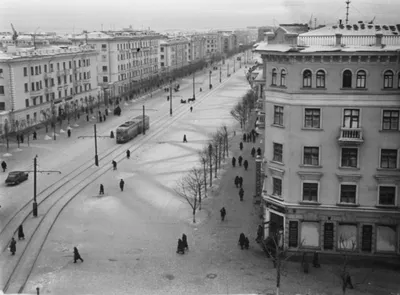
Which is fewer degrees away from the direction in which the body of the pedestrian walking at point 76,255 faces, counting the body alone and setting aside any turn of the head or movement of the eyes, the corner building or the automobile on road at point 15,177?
the automobile on road

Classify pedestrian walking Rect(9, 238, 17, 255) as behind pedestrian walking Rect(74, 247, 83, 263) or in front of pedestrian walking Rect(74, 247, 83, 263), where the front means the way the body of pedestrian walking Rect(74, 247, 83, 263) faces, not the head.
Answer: in front

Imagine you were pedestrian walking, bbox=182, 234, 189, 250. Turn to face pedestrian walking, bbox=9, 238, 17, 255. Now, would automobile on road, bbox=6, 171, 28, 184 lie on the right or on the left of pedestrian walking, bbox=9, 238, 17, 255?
right

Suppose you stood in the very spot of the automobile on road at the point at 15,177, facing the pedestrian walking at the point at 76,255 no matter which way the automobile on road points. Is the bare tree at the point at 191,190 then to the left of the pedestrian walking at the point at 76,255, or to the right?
left
